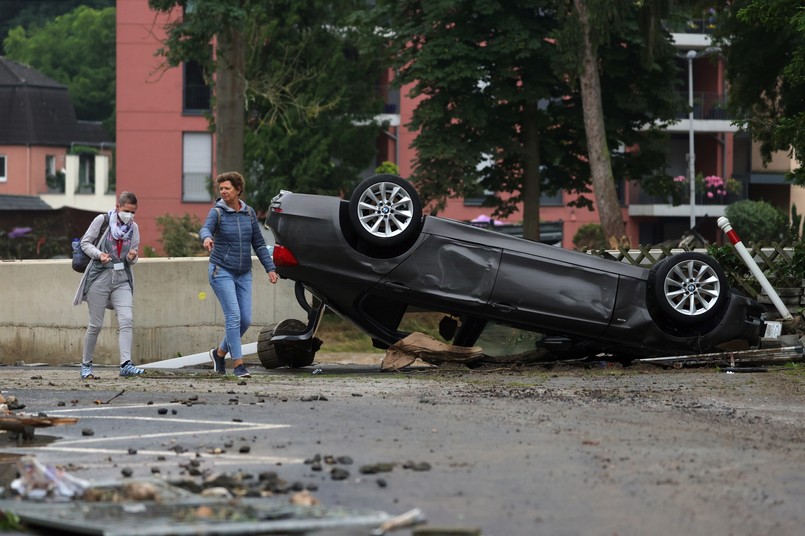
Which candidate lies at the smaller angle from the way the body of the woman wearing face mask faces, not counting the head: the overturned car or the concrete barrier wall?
the overturned car

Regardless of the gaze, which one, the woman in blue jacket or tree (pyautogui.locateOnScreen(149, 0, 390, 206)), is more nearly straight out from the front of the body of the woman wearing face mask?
the woman in blue jacket

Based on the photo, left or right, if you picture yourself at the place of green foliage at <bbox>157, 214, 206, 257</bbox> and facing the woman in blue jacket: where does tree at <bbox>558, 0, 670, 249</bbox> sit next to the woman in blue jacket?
left

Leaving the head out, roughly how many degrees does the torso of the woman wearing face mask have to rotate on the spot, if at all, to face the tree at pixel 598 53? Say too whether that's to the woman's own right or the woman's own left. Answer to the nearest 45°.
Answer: approximately 90° to the woman's own left

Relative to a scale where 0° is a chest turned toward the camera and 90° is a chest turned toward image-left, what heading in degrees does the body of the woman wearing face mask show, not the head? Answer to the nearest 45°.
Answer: approximately 315°

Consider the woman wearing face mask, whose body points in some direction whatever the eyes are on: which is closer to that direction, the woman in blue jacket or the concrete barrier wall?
the woman in blue jacket

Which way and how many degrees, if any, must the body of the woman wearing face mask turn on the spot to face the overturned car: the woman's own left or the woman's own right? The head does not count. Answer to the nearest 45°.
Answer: approximately 45° to the woman's own left

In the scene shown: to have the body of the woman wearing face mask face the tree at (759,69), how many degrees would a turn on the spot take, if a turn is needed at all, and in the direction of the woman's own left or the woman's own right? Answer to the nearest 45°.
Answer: approximately 90° to the woman's own left
